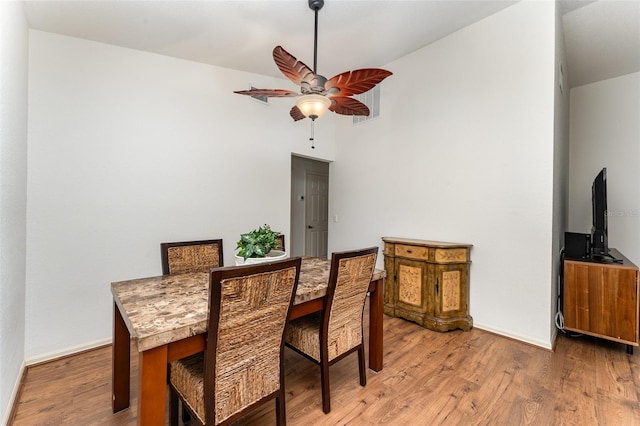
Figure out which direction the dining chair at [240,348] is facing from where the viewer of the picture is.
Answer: facing away from the viewer and to the left of the viewer

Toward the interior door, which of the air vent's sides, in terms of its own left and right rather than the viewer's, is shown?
right

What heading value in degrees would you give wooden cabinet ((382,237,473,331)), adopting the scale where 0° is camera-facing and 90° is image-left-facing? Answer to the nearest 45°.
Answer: approximately 45°

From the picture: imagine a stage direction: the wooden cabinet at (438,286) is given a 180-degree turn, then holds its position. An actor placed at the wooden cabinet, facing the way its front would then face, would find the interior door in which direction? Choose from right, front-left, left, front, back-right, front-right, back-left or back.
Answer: left

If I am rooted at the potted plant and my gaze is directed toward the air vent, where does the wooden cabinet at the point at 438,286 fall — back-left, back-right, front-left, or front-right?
front-right

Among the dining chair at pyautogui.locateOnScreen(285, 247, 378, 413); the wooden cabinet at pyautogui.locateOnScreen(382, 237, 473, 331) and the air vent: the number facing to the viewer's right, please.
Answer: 0

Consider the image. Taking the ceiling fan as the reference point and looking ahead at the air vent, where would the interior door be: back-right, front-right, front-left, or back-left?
front-left

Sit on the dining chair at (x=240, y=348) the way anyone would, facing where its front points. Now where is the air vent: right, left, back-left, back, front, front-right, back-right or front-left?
right

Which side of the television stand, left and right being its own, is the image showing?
right

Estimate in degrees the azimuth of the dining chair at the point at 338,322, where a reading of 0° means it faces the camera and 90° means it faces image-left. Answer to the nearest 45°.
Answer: approximately 135°

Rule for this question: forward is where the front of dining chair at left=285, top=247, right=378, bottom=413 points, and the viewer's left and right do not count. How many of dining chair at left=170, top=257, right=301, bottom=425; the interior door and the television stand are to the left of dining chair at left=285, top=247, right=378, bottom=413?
1
